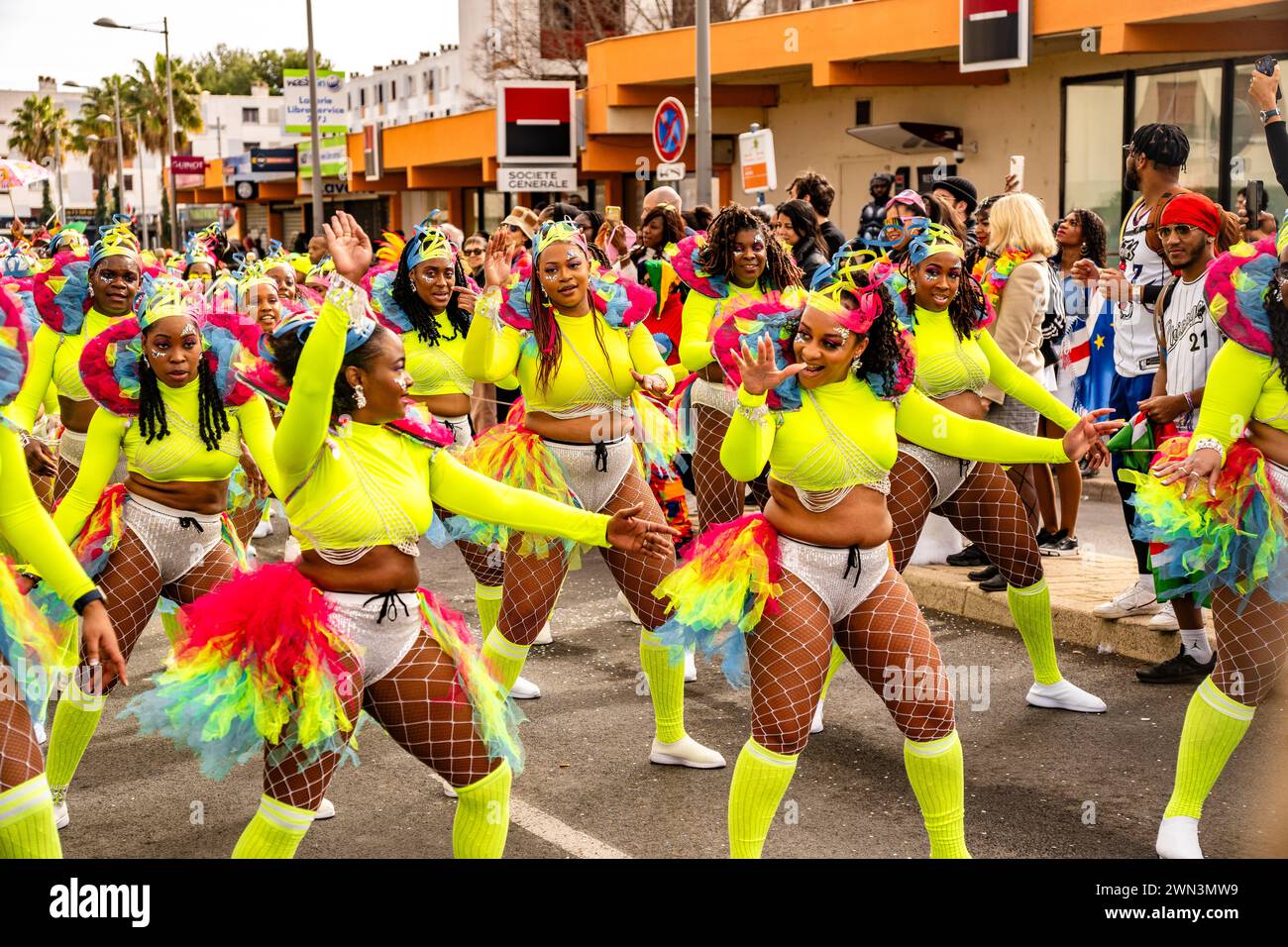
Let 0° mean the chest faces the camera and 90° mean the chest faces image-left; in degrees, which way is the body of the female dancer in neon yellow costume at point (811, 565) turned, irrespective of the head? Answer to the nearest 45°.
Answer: approximately 0°

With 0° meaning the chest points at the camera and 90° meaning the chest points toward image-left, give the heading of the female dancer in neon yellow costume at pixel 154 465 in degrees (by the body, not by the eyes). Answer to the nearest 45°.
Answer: approximately 0°

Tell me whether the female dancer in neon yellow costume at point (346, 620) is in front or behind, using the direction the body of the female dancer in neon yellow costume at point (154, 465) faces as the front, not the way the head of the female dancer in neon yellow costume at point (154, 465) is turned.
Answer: in front

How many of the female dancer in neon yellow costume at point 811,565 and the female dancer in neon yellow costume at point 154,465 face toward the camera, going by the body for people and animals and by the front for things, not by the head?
2

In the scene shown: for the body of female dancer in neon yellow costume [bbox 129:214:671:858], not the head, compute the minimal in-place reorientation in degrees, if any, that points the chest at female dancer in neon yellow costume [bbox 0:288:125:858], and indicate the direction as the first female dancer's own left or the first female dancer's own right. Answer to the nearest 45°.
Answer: approximately 135° to the first female dancer's own right

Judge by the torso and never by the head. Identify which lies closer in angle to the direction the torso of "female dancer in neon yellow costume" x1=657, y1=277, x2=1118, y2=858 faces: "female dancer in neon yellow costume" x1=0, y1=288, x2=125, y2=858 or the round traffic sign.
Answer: the female dancer in neon yellow costume

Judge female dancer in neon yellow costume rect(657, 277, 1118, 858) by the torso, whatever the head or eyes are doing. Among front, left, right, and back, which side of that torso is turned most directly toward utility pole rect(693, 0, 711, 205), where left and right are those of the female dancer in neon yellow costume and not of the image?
back

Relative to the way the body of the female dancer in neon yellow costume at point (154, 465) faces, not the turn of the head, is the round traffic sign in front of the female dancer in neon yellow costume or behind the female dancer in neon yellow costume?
behind
